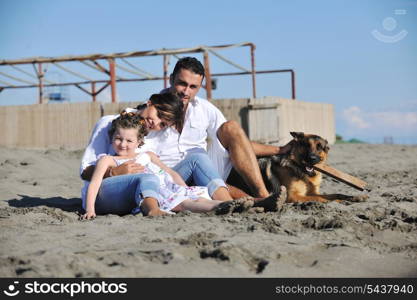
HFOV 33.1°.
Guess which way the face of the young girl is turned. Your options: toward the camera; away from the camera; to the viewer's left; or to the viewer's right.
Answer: toward the camera

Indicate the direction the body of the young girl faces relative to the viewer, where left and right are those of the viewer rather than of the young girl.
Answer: facing the viewer

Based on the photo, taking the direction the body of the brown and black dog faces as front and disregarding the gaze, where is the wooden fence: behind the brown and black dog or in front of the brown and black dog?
behind

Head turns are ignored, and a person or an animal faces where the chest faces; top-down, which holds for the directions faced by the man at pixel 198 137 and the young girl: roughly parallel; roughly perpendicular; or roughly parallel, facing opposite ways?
roughly parallel

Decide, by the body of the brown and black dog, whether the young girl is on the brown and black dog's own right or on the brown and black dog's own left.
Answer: on the brown and black dog's own right

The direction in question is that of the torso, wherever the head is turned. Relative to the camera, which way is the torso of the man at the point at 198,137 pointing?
toward the camera

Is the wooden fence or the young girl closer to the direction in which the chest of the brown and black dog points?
the young girl

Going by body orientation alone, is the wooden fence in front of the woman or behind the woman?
behind

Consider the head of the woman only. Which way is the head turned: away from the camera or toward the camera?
toward the camera

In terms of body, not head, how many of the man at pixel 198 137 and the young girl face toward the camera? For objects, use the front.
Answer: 2

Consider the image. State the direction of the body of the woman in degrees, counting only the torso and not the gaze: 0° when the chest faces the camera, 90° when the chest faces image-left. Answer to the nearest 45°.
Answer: approximately 315°

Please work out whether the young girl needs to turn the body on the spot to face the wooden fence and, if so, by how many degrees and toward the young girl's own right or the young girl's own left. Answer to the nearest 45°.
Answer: approximately 180°

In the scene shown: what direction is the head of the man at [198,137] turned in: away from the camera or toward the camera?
toward the camera

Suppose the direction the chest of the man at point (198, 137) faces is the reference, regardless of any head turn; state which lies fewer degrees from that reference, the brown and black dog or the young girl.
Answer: the young girl
